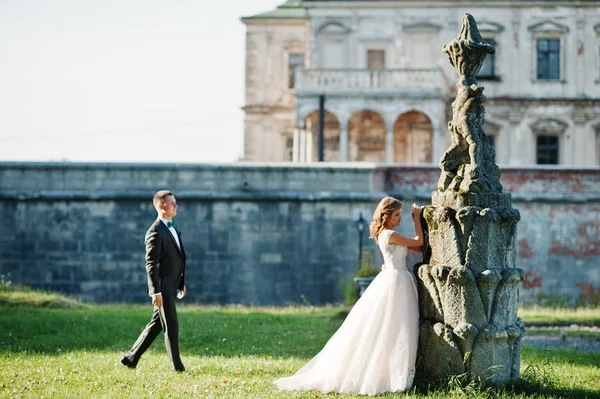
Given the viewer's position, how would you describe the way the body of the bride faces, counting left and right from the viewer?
facing to the right of the viewer

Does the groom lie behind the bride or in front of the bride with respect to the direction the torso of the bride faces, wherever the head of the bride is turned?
behind

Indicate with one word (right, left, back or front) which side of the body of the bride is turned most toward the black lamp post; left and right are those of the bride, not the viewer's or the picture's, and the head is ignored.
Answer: left

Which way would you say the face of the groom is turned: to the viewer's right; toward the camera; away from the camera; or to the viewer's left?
to the viewer's right

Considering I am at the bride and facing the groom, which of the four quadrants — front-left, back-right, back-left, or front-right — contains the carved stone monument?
back-right

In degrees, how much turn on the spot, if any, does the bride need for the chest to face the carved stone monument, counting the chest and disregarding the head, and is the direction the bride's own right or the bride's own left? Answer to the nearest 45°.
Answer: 0° — they already face it

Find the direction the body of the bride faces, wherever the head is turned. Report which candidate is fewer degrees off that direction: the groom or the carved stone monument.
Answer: the carved stone monument

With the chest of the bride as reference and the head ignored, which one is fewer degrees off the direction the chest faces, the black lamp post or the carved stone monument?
the carved stone monument
